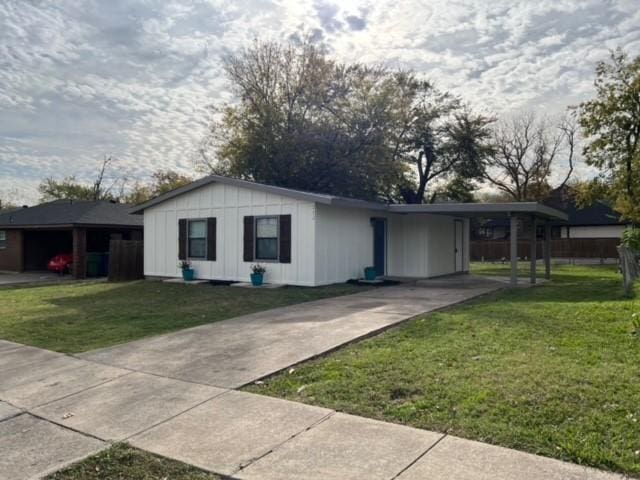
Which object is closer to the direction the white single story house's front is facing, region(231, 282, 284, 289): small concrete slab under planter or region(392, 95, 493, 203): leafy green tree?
the small concrete slab under planter

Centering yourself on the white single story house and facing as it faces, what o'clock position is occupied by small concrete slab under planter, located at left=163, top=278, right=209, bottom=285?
The small concrete slab under planter is roughly at 2 o'clock from the white single story house.

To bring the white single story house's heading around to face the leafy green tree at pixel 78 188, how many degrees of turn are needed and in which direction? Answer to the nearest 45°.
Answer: approximately 90° to its right

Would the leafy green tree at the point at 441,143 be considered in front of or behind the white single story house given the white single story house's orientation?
behind

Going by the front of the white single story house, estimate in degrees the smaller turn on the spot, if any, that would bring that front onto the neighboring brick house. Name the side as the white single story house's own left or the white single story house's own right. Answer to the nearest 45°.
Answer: approximately 90° to the white single story house's own right
